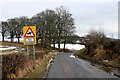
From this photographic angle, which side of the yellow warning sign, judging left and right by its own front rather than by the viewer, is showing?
front
